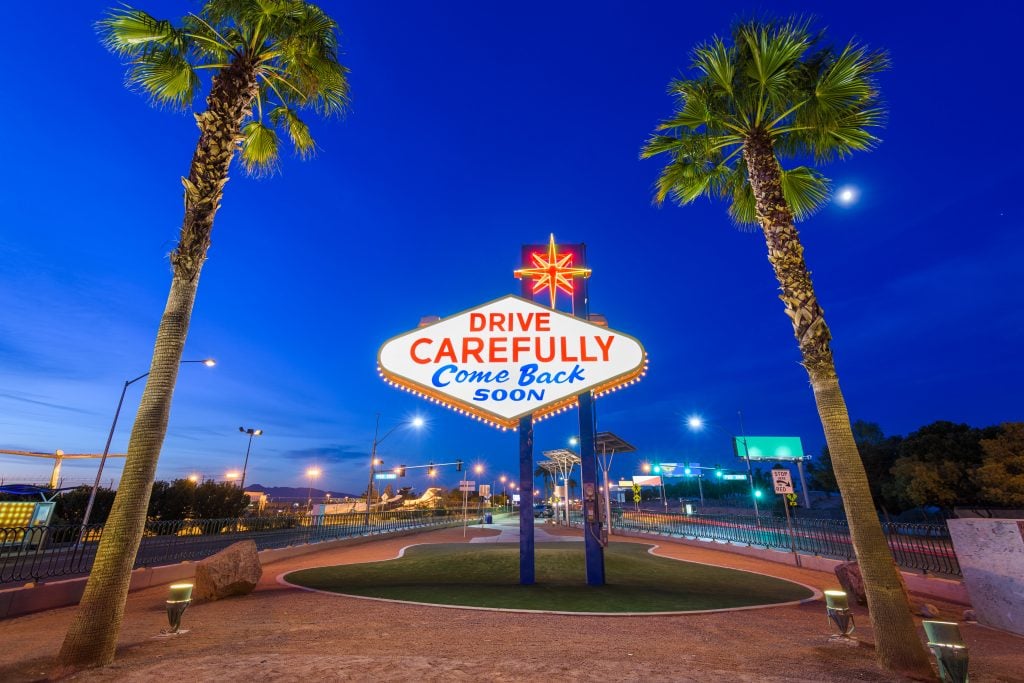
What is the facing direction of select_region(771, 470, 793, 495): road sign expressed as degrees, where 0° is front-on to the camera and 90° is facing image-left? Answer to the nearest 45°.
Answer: approximately 0°

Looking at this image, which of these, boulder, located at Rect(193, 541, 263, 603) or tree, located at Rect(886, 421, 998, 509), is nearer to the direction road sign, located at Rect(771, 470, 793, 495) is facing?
the boulder

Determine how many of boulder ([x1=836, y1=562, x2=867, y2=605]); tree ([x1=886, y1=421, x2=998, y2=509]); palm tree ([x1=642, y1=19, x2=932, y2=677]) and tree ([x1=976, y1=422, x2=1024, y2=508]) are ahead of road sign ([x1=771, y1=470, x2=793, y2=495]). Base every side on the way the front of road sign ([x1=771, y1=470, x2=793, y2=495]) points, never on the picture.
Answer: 2

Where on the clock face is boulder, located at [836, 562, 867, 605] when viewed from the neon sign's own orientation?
The boulder is roughly at 9 o'clock from the neon sign.

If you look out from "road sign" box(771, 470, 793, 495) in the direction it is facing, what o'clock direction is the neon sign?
The neon sign is roughly at 1 o'clock from the road sign.

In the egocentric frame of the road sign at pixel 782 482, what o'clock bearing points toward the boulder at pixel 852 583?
The boulder is roughly at 12 o'clock from the road sign.

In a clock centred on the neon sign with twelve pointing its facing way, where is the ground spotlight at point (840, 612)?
The ground spotlight is roughly at 10 o'clock from the neon sign.

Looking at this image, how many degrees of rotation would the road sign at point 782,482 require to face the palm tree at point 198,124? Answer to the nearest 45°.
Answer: approximately 45° to its right

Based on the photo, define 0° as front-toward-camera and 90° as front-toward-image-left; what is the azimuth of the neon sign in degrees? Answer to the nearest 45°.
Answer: approximately 0°

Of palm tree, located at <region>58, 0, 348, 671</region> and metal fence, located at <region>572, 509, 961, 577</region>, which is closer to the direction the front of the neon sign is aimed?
the palm tree

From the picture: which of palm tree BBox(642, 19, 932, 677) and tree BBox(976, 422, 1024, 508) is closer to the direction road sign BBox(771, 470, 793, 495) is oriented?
the palm tree

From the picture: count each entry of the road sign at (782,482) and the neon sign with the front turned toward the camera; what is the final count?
2

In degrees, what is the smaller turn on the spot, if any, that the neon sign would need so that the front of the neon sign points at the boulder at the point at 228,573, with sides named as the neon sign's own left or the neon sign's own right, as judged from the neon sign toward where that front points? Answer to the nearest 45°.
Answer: approximately 90° to the neon sign's own right
